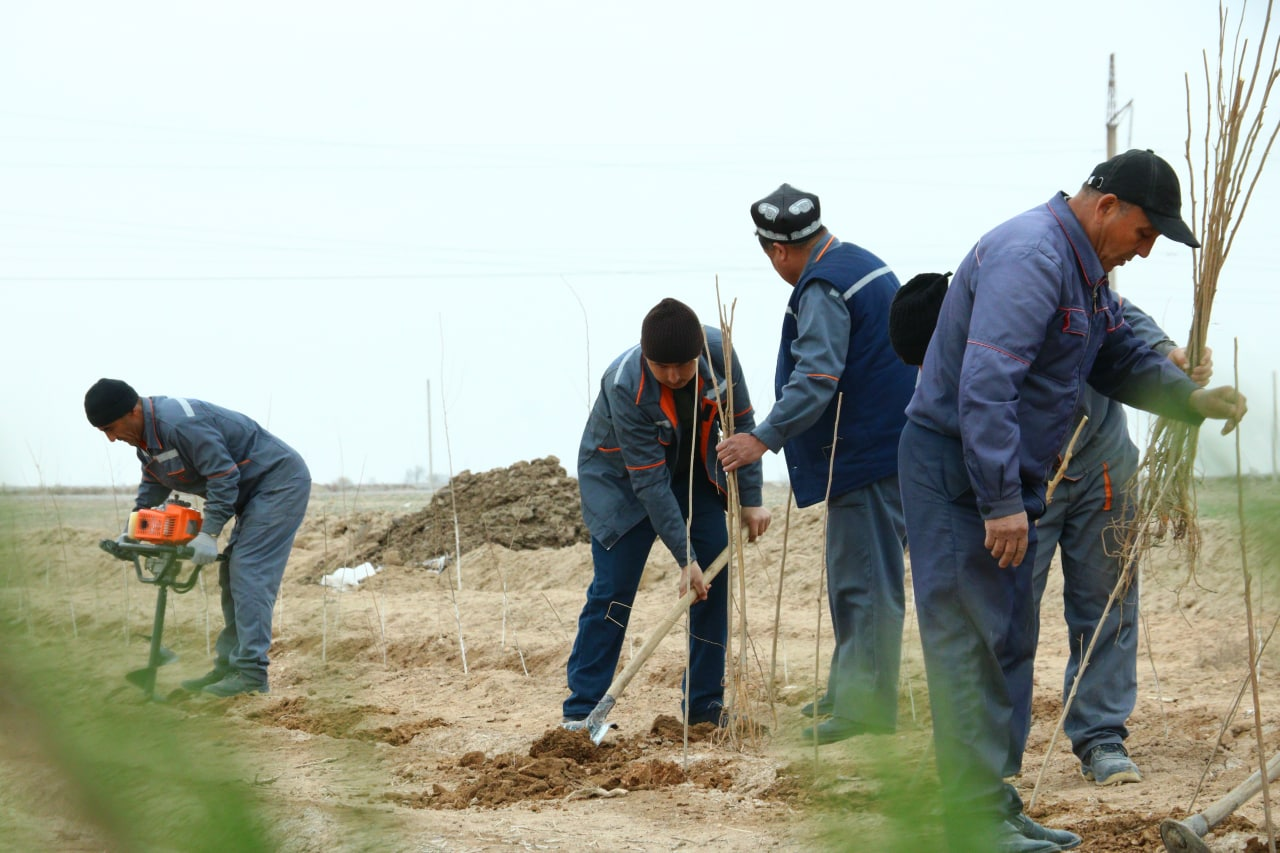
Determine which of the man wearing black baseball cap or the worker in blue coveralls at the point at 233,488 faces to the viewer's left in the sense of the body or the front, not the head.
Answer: the worker in blue coveralls

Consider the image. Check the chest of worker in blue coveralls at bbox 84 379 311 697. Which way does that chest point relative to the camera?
to the viewer's left

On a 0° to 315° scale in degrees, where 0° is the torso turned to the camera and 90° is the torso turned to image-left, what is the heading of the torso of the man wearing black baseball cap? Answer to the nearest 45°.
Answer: approximately 270°

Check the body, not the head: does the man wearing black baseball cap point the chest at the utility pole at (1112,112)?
no

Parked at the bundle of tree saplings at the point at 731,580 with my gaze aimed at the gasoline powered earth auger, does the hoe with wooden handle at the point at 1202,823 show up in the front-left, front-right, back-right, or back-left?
back-left

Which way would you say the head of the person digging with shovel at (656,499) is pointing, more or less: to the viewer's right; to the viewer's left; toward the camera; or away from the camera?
toward the camera

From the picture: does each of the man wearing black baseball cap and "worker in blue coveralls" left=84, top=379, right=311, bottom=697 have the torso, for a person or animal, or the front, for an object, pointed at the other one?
no

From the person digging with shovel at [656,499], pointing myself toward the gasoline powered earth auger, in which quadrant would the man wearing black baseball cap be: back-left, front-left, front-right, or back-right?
back-left

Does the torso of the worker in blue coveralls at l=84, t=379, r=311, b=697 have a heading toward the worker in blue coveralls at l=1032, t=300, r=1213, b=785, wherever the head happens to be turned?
no

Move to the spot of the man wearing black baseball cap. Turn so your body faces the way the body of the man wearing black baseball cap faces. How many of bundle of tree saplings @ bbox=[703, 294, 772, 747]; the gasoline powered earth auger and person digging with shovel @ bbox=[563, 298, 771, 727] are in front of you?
0

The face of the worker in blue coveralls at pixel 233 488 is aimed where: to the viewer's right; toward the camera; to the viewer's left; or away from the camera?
to the viewer's left

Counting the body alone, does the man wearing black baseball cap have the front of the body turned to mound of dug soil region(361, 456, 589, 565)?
no
